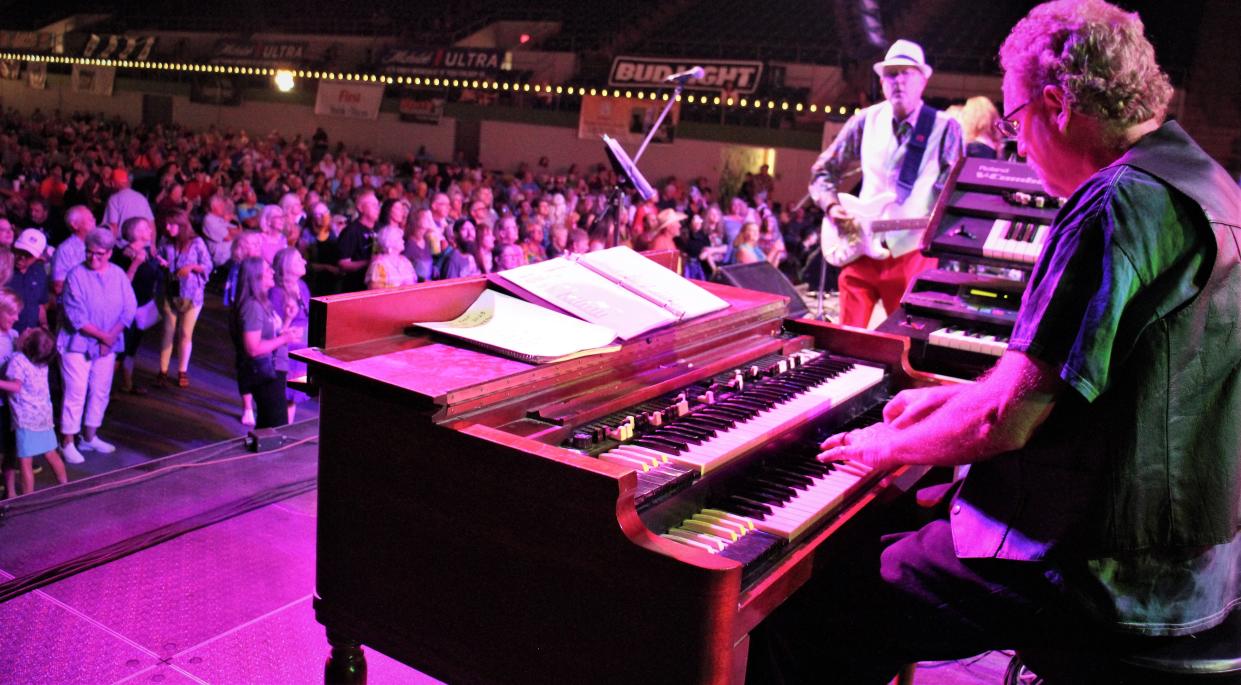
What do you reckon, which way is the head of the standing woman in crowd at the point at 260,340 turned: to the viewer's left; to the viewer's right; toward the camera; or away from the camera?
to the viewer's right

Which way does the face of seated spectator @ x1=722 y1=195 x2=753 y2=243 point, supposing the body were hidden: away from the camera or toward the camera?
toward the camera

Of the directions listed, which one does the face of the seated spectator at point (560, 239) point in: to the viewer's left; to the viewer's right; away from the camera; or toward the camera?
toward the camera

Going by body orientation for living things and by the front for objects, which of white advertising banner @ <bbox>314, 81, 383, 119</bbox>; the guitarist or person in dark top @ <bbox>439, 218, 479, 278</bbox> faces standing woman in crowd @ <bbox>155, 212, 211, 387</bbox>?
the white advertising banner

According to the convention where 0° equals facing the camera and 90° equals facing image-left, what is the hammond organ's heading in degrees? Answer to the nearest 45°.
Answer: approximately 315°

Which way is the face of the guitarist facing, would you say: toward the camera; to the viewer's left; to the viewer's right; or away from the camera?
toward the camera

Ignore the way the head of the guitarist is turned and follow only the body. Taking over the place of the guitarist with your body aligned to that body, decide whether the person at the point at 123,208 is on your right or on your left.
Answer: on your right

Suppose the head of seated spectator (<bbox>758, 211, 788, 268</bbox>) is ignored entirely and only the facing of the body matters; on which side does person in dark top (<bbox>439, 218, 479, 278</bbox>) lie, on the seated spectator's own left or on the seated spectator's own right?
on the seated spectator's own right

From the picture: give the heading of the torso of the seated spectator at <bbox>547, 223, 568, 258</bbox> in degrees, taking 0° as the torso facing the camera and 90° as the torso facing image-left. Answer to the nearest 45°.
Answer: approximately 315°

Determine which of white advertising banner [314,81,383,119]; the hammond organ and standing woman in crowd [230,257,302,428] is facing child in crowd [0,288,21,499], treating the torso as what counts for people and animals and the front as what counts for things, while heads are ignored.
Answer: the white advertising banner

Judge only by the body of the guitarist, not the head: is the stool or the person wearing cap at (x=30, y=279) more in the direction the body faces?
the stool

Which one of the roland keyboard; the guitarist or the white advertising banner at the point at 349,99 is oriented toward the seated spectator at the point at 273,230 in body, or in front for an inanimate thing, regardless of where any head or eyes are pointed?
the white advertising banner

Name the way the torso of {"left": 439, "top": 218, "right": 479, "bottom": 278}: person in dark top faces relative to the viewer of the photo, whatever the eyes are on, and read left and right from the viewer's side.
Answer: facing the viewer and to the right of the viewer

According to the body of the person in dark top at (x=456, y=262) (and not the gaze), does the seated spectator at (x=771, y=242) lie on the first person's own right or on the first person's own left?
on the first person's own left

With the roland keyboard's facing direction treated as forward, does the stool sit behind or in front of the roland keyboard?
in front

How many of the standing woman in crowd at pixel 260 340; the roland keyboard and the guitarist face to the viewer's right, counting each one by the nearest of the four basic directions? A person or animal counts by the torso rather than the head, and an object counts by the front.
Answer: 1

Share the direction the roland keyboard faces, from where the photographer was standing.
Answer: facing the viewer

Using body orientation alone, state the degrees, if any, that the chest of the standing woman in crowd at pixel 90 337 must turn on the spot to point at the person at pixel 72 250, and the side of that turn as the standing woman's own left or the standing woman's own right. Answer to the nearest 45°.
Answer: approximately 135° to the standing woman's own left

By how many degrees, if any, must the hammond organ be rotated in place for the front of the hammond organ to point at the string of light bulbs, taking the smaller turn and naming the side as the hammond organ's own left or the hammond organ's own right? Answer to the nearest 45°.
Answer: approximately 135° to the hammond organ's own left
